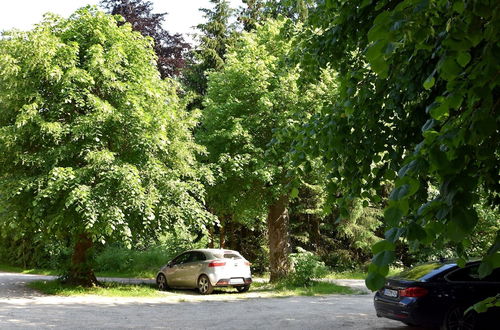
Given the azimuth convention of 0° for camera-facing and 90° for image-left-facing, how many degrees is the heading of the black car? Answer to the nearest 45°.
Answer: approximately 225°

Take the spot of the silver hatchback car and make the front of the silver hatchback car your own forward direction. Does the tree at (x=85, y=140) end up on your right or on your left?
on your left

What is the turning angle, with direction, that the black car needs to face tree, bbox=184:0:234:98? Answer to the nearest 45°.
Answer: approximately 90° to its left

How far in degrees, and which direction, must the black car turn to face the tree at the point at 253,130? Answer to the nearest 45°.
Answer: approximately 90° to its left

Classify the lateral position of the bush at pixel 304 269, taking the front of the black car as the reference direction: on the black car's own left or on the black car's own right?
on the black car's own left

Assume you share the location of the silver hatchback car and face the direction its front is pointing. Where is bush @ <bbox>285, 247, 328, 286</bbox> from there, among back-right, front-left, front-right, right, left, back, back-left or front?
back-right

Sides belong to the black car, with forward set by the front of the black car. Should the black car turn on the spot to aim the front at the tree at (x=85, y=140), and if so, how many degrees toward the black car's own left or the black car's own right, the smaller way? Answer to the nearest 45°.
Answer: approximately 135° to the black car's own left

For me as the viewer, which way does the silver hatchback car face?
facing away from the viewer and to the left of the viewer
